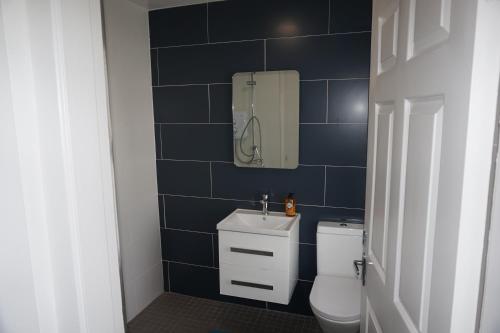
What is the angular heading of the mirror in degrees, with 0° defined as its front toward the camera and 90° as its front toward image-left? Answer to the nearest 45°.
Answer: approximately 0°

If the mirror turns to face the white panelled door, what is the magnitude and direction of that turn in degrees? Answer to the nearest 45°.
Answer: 0° — it already faces it

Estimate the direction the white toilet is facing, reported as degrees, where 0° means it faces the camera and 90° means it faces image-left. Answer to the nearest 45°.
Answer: approximately 0°

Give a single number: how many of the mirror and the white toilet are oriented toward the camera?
2

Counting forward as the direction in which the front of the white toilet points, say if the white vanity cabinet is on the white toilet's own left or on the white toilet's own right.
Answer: on the white toilet's own right

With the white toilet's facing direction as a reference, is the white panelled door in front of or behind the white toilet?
in front
